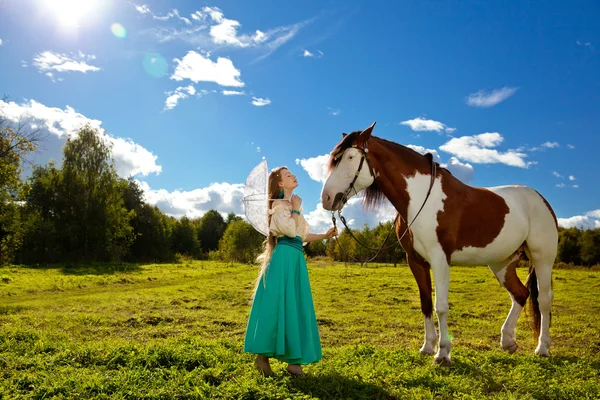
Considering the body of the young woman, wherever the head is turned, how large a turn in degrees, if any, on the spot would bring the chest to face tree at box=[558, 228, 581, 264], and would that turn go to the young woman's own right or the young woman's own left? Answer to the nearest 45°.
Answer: approximately 45° to the young woman's own left

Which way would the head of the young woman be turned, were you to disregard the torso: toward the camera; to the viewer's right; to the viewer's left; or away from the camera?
to the viewer's right

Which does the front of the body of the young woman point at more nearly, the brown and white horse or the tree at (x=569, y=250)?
the brown and white horse

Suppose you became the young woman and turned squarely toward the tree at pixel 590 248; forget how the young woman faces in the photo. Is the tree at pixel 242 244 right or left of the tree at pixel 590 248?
left

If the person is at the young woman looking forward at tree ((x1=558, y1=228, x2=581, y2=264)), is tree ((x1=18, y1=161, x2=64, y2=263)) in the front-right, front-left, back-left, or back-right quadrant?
front-left

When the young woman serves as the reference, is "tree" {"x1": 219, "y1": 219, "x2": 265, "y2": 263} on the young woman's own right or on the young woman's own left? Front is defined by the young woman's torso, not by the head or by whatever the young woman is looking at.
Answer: on the young woman's own left

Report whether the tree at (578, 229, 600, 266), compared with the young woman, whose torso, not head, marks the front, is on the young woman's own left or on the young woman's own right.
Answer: on the young woman's own left

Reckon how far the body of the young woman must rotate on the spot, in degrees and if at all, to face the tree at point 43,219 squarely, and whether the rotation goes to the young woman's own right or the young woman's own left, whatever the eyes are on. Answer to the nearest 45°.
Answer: approximately 135° to the young woman's own left

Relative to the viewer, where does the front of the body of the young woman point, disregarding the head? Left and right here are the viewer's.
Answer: facing to the right of the viewer
